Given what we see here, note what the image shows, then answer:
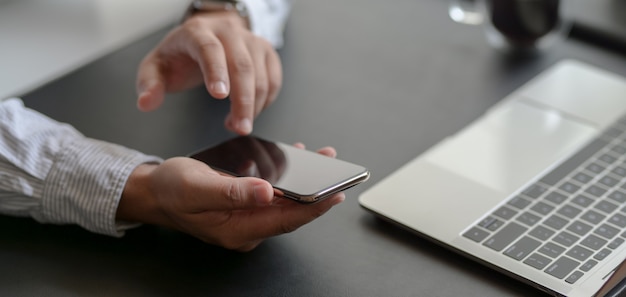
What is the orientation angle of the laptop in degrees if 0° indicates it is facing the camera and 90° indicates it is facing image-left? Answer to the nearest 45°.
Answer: approximately 135°
